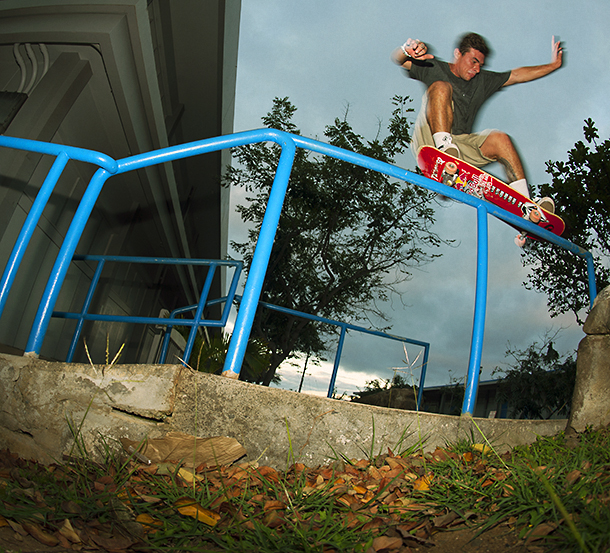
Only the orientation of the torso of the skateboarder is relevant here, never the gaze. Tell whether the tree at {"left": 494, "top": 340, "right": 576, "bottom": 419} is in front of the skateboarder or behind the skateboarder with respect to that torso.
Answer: behind

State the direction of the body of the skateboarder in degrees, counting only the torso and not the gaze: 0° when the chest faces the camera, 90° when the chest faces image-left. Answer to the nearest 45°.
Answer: approximately 0°

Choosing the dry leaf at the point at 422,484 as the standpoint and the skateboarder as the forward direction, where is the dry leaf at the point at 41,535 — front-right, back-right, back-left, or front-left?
back-left

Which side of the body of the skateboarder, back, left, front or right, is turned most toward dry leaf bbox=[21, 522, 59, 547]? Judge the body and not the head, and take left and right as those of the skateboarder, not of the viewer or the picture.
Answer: front

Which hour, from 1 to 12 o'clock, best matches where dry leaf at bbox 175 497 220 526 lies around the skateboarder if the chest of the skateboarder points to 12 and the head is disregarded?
The dry leaf is roughly at 12 o'clock from the skateboarder.

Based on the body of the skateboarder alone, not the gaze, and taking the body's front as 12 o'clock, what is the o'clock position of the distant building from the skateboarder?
The distant building is roughly at 6 o'clock from the skateboarder.

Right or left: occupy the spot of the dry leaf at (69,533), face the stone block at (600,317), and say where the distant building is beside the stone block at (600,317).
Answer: left

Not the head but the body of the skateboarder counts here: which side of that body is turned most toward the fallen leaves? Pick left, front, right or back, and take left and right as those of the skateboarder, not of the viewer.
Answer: front
